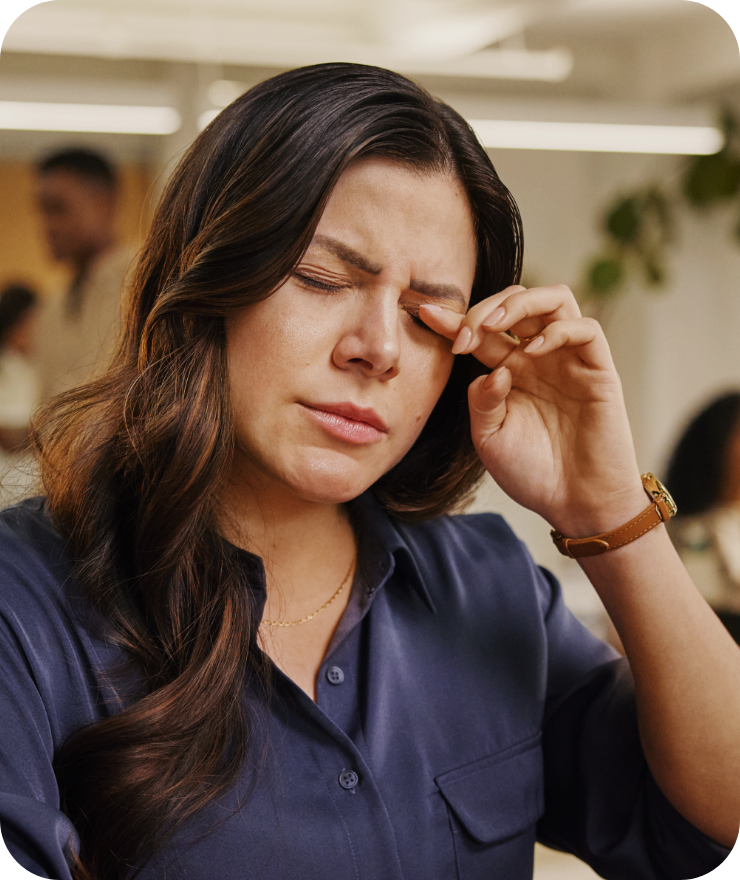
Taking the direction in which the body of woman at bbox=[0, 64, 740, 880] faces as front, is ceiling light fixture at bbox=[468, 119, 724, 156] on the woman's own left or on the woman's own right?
on the woman's own left

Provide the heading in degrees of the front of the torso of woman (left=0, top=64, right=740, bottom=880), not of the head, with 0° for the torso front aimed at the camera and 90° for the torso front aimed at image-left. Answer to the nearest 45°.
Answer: approximately 315°

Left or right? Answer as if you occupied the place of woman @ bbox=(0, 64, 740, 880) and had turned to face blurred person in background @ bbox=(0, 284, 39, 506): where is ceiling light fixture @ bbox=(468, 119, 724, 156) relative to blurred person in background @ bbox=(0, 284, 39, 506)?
right

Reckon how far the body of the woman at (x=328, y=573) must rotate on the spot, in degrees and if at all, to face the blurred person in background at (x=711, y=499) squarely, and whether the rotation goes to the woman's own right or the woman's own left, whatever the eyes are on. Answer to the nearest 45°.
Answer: approximately 90° to the woman's own left
